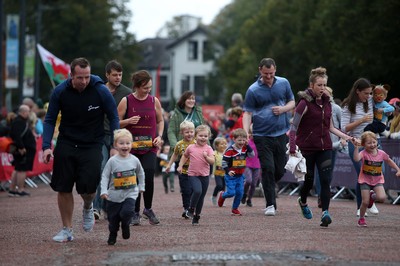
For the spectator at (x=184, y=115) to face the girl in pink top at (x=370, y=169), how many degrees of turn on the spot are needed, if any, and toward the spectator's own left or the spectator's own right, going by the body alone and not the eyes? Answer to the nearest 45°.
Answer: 0° — they already face them

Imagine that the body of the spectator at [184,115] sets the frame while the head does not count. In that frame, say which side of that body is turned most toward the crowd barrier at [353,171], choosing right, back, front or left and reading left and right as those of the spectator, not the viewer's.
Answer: left

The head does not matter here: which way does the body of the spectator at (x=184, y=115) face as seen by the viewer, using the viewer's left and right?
facing the viewer and to the right of the viewer

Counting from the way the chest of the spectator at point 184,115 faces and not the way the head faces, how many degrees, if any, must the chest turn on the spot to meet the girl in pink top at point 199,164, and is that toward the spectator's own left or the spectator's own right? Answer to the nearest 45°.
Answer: approximately 45° to the spectator's own right
